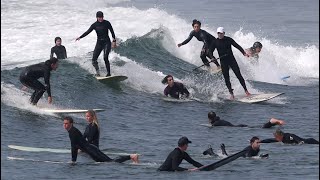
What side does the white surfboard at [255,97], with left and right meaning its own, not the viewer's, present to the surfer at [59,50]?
back

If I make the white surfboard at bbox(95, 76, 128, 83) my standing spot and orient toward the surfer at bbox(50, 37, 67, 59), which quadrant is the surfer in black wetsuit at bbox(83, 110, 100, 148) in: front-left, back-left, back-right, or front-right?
back-left

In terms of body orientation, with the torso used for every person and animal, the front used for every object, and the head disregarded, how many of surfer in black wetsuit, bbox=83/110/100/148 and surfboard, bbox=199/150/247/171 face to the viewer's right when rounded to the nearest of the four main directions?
1

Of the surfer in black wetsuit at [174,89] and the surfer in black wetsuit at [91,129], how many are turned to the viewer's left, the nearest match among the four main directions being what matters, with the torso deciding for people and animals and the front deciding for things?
1

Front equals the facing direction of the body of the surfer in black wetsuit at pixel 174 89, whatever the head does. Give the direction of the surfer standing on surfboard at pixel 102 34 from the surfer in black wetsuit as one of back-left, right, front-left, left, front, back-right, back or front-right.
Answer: back-right

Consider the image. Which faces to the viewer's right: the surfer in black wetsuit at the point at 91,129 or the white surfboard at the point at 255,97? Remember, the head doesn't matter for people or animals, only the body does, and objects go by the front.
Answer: the white surfboard
